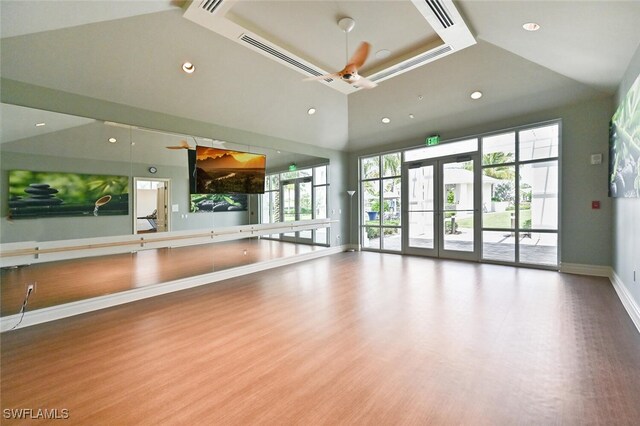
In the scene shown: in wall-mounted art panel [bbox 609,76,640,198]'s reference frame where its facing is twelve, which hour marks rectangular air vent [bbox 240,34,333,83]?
The rectangular air vent is roughly at 11 o'clock from the wall-mounted art panel.

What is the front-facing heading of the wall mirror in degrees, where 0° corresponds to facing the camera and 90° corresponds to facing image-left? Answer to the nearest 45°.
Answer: approximately 315°

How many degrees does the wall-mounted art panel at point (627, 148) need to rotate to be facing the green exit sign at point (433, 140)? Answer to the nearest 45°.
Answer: approximately 45° to its right

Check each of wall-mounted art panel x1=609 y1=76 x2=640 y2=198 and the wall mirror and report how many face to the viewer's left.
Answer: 1

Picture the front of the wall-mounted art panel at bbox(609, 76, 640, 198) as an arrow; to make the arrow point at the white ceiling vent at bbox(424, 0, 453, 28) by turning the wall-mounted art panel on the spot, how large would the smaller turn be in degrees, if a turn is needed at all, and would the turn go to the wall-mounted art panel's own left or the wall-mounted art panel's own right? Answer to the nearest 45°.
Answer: approximately 45° to the wall-mounted art panel's own left

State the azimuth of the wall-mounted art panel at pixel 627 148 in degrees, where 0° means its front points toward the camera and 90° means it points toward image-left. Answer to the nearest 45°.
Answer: approximately 90°

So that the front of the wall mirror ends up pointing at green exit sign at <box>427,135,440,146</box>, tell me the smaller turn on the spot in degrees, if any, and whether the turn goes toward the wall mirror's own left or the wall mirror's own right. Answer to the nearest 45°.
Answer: approximately 45° to the wall mirror's own left

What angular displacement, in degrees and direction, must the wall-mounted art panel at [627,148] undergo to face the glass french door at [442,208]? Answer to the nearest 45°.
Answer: approximately 45° to its right
